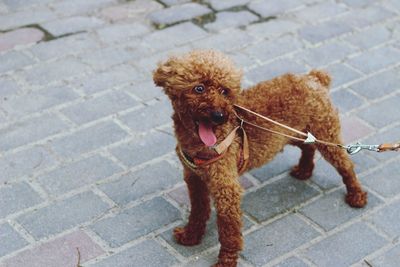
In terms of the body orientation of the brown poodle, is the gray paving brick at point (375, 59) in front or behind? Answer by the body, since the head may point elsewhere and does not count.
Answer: behind

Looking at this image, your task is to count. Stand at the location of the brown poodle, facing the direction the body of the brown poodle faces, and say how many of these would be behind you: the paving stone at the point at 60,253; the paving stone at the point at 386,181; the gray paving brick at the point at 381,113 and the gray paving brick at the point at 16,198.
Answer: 2

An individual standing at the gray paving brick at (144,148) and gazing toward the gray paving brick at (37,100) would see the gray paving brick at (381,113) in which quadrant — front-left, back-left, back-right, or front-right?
back-right

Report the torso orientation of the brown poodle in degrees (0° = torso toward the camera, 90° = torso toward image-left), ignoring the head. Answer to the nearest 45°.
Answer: approximately 45°

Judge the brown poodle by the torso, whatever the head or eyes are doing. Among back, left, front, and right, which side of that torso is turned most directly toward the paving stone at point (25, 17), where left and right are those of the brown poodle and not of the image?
right

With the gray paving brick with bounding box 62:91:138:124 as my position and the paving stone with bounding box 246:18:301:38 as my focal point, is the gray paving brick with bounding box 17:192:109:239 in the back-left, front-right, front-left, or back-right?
back-right

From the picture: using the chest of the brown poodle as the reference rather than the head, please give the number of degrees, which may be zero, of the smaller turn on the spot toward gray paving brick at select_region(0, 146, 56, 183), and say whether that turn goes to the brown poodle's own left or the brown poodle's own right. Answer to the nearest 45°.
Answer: approximately 45° to the brown poodle's own right

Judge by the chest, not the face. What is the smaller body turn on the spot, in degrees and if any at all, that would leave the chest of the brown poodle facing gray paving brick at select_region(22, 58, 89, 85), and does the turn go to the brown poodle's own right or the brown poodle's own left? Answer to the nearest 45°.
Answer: approximately 90° to the brown poodle's own right

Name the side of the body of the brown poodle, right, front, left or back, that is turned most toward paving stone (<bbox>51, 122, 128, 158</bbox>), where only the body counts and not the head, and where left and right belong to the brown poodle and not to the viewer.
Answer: right

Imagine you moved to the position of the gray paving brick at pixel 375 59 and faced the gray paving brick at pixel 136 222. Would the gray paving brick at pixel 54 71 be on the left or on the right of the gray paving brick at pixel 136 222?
right

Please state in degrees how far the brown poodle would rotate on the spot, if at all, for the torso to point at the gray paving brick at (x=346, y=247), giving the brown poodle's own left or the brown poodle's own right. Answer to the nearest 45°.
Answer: approximately 135° to the brown poodle's own left

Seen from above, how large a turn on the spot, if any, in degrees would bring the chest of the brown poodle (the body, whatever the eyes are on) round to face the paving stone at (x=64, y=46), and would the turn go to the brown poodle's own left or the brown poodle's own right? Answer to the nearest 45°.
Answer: approximately 90° to the brown poodle's own right
